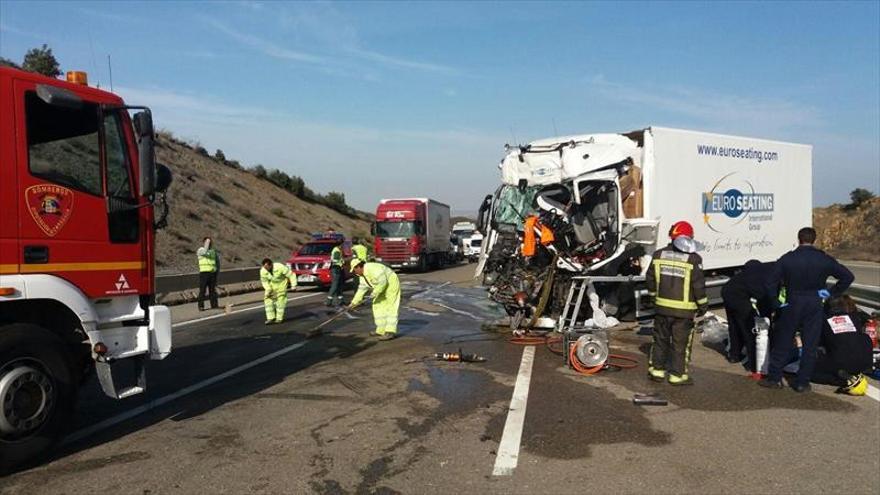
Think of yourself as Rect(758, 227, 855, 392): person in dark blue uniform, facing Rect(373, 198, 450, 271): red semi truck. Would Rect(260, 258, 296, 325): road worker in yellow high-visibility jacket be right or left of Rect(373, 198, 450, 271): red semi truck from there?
left

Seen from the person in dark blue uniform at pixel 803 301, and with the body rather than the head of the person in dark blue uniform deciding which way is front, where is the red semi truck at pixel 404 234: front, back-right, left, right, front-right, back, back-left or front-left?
front-left

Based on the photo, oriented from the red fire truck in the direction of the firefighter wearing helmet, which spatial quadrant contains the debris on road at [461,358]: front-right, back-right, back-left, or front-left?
front-left

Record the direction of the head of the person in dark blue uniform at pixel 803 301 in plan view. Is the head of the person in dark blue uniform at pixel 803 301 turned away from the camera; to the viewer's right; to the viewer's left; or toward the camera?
away from the camera

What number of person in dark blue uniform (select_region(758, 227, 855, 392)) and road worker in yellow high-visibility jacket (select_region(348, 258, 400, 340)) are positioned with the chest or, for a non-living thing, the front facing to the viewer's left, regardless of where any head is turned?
1

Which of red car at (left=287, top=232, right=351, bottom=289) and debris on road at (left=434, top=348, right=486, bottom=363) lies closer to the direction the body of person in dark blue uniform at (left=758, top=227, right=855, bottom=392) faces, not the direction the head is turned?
the red car

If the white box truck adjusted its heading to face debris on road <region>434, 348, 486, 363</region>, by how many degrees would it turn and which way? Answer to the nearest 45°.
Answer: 0° — it already faces it

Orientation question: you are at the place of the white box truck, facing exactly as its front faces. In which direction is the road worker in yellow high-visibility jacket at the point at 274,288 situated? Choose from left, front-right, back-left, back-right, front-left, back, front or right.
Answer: front-right

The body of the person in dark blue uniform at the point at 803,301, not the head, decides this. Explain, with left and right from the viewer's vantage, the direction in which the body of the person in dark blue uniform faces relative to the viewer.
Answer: facing away from the viewer

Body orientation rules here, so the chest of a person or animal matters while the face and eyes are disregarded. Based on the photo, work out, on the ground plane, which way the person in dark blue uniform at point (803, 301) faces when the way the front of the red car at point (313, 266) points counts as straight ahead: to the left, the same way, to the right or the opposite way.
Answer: the opposite way

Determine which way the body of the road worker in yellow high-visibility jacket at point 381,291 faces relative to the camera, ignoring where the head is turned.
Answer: to the viewer's left

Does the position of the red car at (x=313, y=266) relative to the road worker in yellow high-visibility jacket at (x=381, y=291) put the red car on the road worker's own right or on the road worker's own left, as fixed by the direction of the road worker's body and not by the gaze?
on the road worker's own right

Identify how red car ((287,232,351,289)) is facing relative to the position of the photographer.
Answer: facing the viewer and to the left of the viewer

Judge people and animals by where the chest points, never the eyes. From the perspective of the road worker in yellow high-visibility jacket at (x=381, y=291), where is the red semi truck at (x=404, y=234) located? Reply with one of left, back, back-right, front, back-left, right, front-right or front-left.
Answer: right
